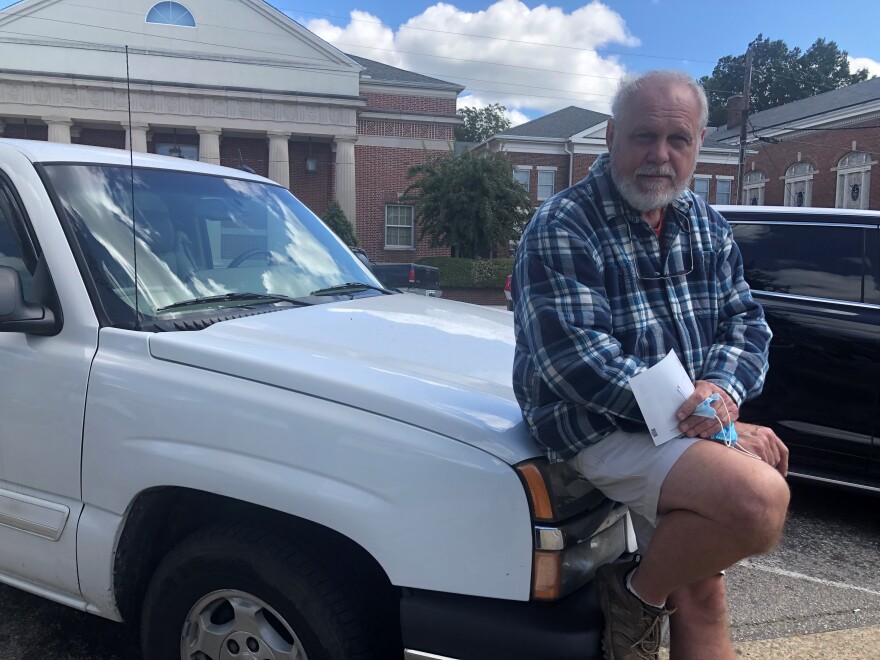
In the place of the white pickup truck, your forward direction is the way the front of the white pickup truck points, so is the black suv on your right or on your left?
on your left

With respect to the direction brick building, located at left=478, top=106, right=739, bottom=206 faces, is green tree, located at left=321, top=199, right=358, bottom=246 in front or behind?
in front

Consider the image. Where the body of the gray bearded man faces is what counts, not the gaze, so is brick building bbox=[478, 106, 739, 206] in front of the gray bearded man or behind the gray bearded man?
behind

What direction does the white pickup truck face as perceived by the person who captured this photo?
facing the viewer and to the right of the viewer

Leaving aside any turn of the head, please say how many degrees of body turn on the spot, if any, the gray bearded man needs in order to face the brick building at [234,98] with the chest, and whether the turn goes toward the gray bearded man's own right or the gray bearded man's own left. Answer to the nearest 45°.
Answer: approximately 180°

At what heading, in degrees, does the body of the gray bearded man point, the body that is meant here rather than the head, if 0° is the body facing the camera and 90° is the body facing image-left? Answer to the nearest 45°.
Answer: approximately 315°

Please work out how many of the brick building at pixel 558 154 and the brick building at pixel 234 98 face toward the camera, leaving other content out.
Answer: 2

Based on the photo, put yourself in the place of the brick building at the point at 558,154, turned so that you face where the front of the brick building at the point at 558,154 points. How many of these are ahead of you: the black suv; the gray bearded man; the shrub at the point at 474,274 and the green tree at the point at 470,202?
4
